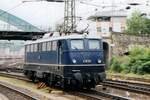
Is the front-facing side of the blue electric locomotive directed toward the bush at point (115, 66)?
no

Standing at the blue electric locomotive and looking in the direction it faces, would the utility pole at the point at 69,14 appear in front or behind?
behind

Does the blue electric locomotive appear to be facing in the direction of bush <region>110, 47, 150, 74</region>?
no

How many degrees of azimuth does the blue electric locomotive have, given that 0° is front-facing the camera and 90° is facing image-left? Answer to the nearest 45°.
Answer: approximately 315°

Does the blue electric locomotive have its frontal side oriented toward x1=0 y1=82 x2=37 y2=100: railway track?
no
